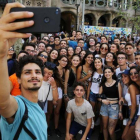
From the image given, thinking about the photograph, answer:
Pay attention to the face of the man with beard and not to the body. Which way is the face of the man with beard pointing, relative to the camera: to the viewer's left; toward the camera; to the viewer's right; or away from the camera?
toward the camera

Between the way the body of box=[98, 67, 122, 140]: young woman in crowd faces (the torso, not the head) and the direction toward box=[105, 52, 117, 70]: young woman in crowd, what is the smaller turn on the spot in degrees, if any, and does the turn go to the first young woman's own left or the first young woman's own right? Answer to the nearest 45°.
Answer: approximately 180°

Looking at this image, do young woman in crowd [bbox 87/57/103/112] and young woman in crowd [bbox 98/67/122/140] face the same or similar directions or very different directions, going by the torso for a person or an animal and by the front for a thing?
same or similar directions

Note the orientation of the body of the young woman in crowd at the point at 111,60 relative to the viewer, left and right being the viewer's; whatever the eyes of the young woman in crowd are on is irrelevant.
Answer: facing the viewer and to the left of the viewer

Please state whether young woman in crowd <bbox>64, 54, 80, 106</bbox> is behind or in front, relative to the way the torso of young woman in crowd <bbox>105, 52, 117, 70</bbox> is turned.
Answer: in front

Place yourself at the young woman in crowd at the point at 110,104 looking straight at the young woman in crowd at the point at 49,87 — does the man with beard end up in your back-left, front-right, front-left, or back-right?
front-left

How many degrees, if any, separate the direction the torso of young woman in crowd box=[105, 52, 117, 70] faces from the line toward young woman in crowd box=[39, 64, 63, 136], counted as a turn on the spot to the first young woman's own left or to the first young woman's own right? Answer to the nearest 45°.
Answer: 0° — they already face them

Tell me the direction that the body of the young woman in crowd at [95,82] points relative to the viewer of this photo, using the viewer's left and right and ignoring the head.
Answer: facing the viewer

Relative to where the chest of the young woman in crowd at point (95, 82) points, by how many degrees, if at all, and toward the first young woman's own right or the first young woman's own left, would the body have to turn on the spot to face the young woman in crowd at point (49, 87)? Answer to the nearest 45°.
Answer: approximately 45° to the first young woman's own right

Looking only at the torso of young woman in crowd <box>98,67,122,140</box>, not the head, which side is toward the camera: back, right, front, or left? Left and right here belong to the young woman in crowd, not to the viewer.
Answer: front

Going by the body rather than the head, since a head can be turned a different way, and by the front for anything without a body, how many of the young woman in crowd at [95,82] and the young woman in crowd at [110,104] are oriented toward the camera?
2
